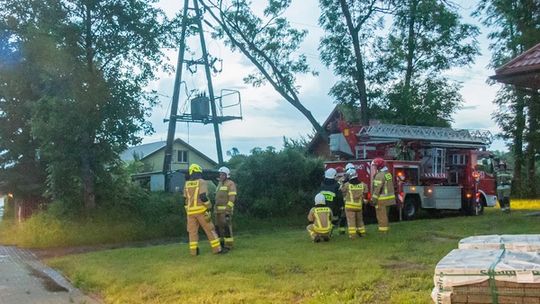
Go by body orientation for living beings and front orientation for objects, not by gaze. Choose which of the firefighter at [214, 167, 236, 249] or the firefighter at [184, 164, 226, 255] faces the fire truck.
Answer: the firefighter at [184, 164, 226, 255]

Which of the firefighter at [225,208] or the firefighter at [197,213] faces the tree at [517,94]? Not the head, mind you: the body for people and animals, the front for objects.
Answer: the firefighter at [197,213]

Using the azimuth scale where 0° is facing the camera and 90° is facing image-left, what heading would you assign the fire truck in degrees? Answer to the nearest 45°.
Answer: approximately 225°

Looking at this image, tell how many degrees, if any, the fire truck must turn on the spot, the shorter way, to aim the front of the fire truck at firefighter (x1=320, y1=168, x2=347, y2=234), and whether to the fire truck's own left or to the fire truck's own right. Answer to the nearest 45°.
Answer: approximately 135° to the fire truck's own right

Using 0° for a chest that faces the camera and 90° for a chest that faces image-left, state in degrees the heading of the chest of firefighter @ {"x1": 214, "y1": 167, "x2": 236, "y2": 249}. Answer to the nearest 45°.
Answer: approximately 45°

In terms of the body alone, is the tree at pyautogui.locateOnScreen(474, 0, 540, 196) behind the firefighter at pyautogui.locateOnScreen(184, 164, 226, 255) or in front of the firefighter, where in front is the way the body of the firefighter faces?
in front

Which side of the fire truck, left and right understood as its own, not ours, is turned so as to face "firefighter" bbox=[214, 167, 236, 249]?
back
